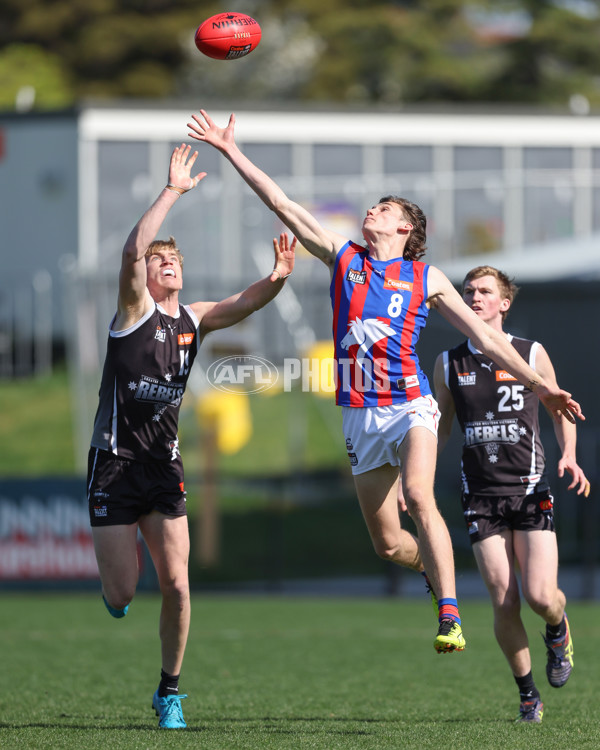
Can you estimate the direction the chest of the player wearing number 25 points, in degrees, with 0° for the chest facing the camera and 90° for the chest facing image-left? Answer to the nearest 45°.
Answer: approximately 0°

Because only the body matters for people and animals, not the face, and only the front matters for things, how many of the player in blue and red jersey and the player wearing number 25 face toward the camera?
2

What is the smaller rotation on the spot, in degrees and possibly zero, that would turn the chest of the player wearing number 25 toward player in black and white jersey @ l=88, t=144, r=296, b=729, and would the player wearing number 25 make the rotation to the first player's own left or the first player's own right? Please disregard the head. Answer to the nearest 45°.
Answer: approximately 90° to the first player's own right

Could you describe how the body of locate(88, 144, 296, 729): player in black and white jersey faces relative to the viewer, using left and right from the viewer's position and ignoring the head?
facing the viewer and to the right of the viewer

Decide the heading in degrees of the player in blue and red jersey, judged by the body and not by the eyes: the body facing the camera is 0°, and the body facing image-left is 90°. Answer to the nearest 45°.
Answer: approximately 0°

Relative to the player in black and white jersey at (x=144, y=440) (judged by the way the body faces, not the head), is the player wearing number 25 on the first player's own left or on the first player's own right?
on the first player's own left

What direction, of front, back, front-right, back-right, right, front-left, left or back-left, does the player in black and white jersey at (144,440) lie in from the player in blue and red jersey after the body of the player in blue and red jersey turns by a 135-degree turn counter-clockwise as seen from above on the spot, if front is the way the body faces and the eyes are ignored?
back-left
